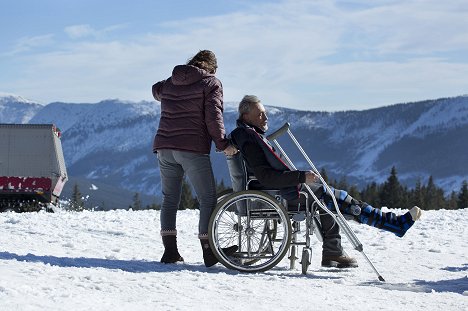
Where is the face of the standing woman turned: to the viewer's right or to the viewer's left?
to the viewer's right

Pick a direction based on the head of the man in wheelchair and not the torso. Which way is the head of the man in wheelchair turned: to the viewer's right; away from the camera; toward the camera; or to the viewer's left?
to the viewer's right

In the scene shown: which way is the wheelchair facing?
to the viewer's right

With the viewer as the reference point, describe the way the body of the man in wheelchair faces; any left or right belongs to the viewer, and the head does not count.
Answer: facing to the right of the viewer

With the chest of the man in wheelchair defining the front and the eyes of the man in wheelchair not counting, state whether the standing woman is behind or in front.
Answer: behind
